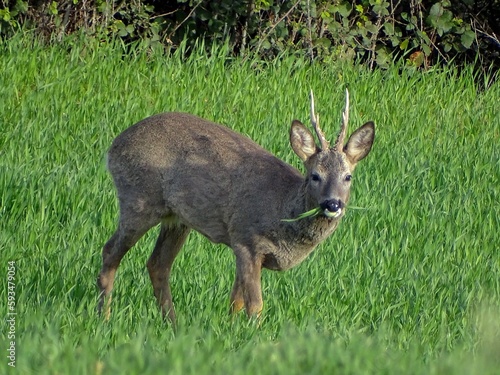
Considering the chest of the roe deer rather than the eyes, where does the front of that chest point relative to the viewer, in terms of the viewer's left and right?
facing to the right of the viewer
